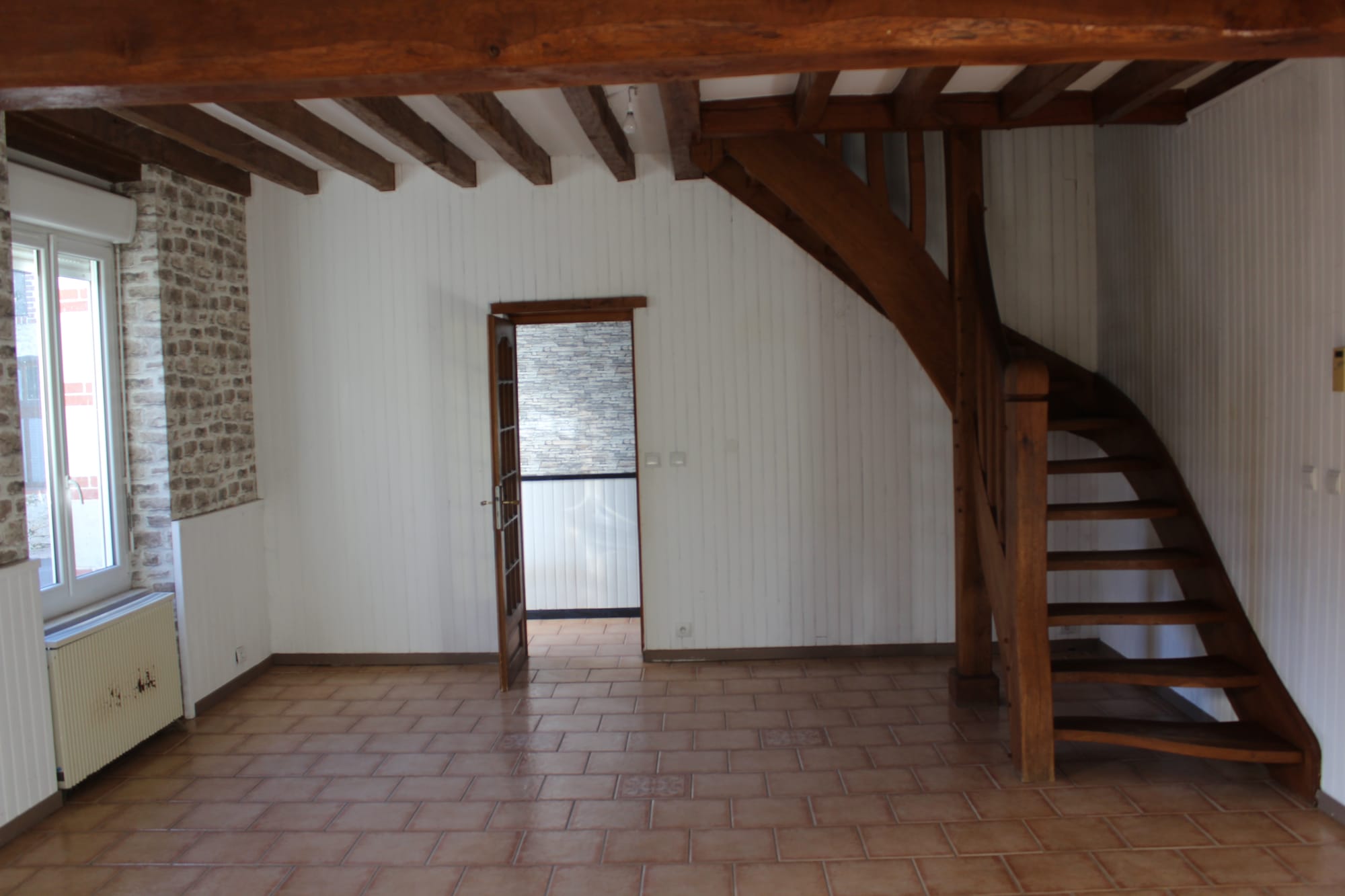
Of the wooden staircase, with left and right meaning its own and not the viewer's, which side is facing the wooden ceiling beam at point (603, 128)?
right

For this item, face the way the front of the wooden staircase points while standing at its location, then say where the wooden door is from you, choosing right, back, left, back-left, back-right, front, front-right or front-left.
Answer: right

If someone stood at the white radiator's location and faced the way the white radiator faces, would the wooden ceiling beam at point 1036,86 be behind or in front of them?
in front

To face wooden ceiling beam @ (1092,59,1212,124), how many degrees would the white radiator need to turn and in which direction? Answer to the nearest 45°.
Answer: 0° — it already faces it

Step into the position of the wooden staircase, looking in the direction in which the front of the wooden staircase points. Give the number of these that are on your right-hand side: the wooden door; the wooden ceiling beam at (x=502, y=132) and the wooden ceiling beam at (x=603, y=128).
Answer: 3

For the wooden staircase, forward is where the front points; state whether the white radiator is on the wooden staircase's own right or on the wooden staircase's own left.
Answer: on the wooden staircase's own right

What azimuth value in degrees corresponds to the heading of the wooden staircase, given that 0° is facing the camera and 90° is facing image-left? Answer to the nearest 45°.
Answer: approximately 0°

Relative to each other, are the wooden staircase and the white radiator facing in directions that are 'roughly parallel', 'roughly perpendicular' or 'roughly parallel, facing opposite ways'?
roughly perpendicular

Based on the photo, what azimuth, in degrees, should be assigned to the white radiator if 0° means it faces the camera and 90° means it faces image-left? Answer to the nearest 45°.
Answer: approximately 315°

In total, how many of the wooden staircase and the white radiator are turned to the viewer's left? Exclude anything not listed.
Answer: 0

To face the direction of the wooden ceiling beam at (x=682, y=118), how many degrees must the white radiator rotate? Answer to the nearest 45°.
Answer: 0° — it already faces it

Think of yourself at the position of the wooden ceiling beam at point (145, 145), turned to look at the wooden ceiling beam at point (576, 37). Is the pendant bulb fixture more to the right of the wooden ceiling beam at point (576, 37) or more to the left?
left

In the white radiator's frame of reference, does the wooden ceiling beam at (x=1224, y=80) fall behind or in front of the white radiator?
in front
